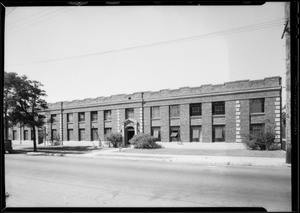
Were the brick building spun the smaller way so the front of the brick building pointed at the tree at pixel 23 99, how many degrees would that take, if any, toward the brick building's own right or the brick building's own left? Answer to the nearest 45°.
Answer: approximately 45° to the brick building's own right

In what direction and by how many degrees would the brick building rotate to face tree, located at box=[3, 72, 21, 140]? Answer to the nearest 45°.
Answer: approximately 45° to its right

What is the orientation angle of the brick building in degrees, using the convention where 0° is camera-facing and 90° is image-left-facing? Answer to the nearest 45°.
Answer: approximately 45°
